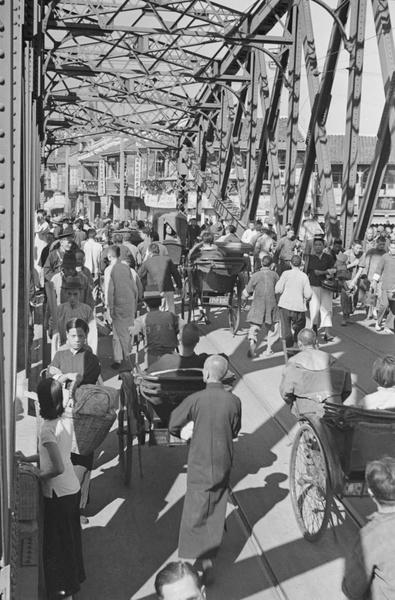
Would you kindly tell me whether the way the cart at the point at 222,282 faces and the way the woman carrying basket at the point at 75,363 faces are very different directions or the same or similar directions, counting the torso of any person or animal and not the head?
very different directions

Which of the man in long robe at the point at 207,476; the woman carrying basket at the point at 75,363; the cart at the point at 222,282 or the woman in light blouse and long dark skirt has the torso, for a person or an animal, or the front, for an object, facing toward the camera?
the woman carrying basket

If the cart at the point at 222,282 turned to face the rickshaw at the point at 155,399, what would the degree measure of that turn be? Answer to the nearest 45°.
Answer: approximately 180°

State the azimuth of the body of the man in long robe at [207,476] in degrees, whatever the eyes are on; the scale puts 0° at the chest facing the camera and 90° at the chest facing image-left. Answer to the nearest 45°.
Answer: approximately 180°

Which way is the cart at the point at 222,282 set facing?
away from the camera

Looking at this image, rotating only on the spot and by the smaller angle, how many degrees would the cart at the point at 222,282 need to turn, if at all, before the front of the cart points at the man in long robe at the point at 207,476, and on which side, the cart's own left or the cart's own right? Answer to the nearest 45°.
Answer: approximately 180°

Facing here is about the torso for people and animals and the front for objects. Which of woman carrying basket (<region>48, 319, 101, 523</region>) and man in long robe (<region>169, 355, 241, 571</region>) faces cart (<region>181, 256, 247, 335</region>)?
the man in long robe

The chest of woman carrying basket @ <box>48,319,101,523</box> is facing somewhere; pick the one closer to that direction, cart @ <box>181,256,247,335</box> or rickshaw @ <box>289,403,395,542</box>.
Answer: the rickshaw

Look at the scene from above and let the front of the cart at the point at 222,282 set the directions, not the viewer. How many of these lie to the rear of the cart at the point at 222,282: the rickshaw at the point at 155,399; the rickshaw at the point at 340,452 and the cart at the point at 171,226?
2

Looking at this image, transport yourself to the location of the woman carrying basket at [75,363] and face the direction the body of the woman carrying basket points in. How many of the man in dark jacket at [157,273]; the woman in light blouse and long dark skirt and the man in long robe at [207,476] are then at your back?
1

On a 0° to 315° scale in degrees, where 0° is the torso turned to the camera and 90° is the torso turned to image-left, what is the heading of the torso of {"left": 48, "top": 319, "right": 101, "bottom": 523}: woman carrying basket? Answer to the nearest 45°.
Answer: approximately 0°

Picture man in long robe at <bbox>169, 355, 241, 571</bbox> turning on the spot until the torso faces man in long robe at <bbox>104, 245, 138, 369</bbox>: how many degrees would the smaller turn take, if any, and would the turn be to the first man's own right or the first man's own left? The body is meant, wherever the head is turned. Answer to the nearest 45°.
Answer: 0° — they already face them
